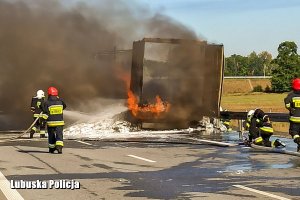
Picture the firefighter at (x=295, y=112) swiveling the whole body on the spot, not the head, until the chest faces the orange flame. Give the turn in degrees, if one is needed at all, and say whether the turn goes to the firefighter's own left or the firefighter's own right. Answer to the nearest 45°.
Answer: approximately 45° to the firefighter's own left

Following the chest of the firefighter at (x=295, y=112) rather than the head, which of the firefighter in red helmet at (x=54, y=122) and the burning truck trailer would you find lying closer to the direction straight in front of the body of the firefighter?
the burning truck trailer

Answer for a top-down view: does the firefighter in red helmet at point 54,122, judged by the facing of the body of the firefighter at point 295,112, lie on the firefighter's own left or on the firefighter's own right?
on the firefighter's own left

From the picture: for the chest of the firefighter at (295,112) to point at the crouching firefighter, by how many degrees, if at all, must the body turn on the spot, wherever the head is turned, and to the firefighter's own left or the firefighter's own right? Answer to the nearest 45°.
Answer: approximately 45° to the firefighter's own left

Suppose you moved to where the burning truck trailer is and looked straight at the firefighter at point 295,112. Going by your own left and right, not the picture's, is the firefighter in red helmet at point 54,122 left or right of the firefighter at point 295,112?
right

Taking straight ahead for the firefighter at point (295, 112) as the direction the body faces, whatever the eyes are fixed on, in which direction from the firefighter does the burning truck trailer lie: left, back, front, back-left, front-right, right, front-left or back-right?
front-left

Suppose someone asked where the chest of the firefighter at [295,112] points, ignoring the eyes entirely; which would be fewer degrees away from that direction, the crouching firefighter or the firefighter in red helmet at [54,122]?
the crouching firefighter
